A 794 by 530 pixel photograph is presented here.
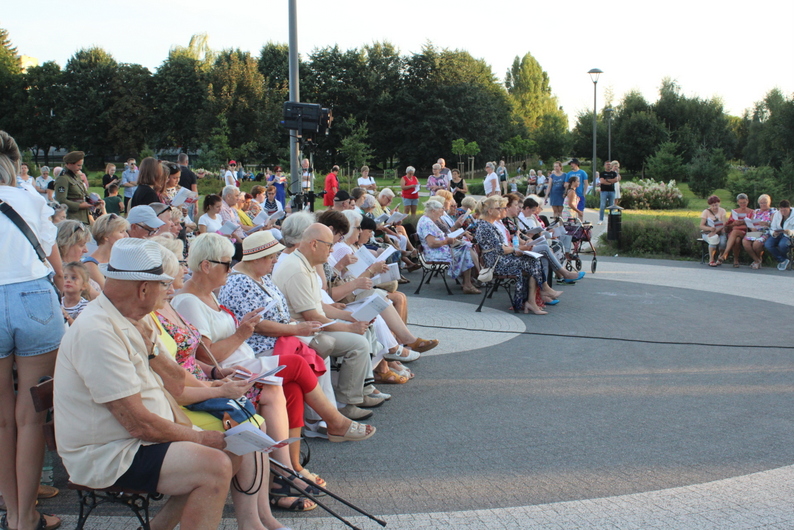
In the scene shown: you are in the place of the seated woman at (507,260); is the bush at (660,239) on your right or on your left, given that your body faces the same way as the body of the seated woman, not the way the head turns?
on your left

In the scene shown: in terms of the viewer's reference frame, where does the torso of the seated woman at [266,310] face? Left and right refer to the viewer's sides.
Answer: facing to the right of the viewer

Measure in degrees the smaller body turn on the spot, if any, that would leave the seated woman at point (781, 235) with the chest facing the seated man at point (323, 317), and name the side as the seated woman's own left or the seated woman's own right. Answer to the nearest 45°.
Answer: approximately 45° to the seated woman's own left

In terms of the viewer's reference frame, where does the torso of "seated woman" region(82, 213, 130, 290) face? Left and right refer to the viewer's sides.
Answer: facing to the right of the viewer

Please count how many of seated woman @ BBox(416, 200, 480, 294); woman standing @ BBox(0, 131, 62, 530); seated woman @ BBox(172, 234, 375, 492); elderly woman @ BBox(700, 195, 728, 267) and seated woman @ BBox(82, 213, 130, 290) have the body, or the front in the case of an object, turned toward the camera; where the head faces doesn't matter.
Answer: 1

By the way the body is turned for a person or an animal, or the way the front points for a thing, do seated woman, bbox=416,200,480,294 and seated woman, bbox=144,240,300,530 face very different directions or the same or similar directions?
same or similar directions

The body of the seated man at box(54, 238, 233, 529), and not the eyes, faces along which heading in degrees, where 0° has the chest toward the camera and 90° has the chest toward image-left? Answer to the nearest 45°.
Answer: approximately 270°

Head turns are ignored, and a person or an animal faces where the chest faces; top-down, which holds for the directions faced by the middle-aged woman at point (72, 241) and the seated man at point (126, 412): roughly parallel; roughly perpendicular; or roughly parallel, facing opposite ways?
roughly parallel

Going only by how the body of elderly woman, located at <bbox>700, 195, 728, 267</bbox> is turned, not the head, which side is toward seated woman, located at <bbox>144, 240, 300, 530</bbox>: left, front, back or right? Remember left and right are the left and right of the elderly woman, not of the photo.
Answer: front

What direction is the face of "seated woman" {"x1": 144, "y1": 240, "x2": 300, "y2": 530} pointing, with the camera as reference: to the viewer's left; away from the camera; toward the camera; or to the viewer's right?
to the viewer's right

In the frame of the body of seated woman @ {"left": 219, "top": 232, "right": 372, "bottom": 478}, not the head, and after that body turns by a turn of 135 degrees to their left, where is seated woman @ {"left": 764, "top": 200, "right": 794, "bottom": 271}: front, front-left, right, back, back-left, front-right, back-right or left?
right

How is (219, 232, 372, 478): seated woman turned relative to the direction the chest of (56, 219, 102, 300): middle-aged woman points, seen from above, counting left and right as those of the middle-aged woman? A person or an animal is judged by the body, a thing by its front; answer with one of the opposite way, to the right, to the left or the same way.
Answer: the same way

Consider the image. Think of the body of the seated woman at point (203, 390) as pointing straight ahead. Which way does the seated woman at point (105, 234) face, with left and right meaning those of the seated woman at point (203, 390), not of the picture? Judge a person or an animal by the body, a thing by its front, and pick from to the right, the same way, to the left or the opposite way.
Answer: the same way

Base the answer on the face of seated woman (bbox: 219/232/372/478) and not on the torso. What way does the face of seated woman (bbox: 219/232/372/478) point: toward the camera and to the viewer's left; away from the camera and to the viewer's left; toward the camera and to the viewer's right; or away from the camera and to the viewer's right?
toward the camera and to the viewer's right

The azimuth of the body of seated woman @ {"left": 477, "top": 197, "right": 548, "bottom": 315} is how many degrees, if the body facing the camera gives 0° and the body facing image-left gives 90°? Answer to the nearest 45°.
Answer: approximately 270°

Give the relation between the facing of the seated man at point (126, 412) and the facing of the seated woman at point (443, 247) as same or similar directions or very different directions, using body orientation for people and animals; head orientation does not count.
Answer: same or similar directions

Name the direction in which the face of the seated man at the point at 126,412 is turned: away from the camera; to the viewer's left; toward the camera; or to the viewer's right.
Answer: to the viewer's right
